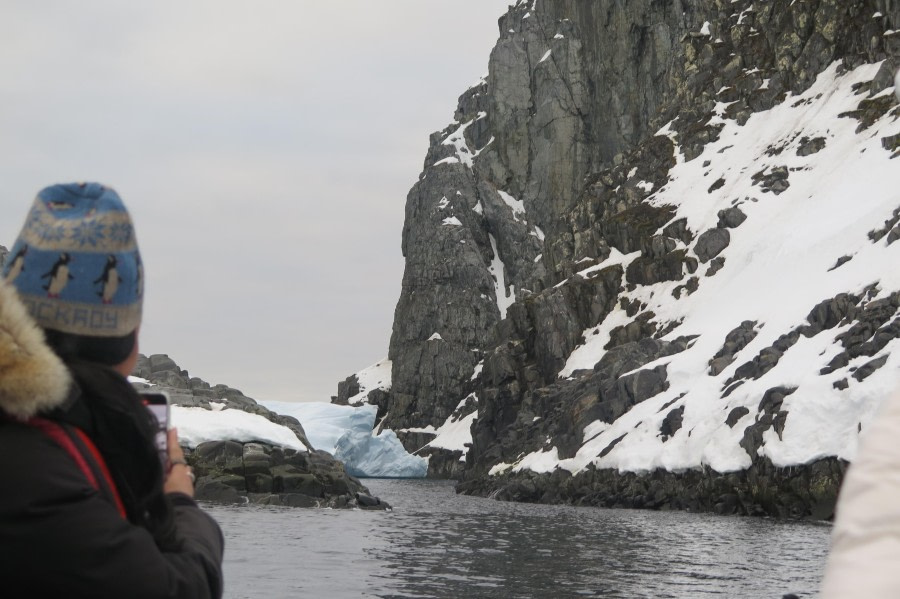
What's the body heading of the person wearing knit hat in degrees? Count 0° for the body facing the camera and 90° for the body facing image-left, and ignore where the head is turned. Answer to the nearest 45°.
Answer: approximately 225°

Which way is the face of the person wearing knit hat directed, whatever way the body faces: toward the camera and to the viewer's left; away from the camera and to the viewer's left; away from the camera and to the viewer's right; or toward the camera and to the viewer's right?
away from the camera and to the viewer's right
